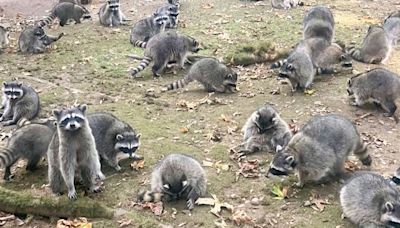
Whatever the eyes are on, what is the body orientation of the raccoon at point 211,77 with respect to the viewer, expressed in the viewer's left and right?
facing to the right of the viewer

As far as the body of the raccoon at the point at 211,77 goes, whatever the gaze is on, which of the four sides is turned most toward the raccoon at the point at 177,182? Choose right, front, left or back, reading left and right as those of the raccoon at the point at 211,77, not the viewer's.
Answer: right

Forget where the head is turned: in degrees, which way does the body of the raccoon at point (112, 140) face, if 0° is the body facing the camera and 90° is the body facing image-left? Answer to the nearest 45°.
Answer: approximately 315°

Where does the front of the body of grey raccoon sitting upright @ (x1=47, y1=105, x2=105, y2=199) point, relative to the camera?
toward the camera

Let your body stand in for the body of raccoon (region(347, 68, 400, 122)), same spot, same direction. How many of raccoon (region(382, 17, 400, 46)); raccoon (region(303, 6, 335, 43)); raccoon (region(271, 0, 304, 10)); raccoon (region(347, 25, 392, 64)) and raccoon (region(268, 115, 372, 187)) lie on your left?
1

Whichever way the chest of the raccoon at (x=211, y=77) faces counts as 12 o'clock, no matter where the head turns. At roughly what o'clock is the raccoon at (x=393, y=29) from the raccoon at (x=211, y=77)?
the raccoon at (x=393, y=29) is roughly at 11 o'clock from the raccoon at (x=211, y=77).

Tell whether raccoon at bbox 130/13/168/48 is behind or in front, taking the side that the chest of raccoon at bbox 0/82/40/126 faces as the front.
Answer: behind

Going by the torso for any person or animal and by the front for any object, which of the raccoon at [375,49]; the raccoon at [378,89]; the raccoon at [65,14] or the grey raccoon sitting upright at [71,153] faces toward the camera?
the grey raccoon sitting upright

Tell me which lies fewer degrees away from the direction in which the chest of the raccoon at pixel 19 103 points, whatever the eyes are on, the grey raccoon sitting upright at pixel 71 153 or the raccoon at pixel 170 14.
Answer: the grey raccoon sitting upright

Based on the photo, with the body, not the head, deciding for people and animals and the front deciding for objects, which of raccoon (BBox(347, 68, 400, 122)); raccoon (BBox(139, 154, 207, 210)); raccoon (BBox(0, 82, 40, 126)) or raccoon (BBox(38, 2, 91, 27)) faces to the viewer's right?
raccoon (BBox(38, 2, 91, 27))

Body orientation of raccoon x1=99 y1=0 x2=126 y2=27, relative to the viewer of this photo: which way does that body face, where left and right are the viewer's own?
facing the viewer

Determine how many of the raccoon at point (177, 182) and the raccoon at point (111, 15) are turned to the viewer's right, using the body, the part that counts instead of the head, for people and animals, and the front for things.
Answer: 0
